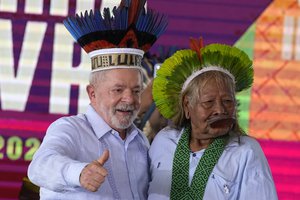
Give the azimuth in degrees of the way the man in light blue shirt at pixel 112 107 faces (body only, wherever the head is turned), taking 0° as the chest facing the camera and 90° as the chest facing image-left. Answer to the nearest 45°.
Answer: approximately 315°
